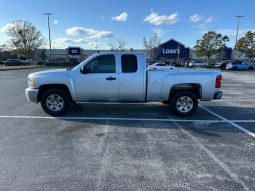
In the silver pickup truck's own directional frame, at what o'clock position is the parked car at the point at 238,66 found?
The parked car is roughly at 4 o'clock from the silver pickup truck.

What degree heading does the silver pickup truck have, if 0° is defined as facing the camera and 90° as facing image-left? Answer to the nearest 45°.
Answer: approximately 90°
